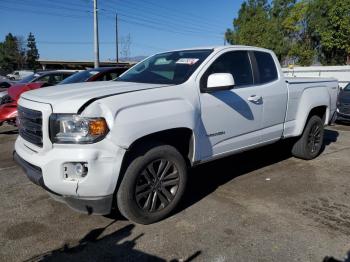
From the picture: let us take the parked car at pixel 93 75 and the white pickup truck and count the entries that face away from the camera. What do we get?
0

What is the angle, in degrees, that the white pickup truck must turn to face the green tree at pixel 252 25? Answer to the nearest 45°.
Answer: approximately 135° to its right

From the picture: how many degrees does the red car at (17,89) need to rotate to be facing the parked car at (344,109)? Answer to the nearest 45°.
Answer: approximately 135° to its left

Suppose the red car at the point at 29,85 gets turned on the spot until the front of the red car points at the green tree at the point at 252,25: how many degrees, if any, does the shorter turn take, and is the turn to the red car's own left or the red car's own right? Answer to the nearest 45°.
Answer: approximately 180°

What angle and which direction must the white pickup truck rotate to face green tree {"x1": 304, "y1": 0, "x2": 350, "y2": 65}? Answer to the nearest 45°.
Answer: approximately 180°

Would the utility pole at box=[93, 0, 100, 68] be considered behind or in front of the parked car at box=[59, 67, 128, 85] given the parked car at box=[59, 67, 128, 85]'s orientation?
behind

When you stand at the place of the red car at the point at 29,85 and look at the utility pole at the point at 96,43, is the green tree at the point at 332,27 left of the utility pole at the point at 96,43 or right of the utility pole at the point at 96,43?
right

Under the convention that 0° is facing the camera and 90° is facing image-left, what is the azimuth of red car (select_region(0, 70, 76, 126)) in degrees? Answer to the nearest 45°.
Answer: approximately 45°

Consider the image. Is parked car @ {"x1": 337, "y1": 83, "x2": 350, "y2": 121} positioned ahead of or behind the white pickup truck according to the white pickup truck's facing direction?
behind

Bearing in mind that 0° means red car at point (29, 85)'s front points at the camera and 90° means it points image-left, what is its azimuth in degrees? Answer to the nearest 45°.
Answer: approximately 45°

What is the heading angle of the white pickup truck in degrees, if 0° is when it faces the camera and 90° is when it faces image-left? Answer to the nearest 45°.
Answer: approximately 45°

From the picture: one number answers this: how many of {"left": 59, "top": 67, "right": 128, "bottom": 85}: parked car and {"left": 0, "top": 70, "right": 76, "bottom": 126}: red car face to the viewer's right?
0

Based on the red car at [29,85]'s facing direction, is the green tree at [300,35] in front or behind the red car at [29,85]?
behind

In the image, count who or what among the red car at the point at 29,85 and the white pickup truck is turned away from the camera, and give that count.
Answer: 0
